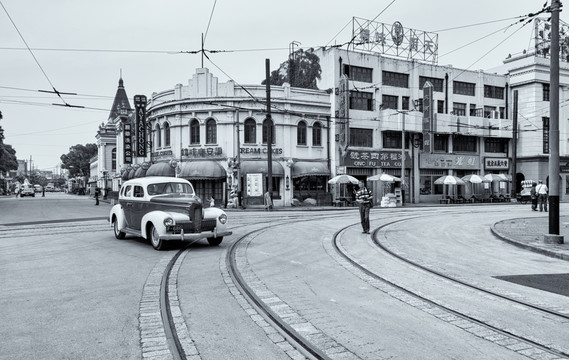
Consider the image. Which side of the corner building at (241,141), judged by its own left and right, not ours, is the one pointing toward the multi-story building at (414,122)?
left

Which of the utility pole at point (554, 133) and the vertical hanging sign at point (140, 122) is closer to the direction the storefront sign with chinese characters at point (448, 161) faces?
the utility pole

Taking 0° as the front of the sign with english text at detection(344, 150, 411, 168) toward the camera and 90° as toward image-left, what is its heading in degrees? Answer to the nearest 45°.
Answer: approximately 0°

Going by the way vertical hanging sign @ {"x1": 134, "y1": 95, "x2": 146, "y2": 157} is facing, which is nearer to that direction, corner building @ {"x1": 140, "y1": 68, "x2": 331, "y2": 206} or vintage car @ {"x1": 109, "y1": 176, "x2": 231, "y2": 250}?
the vintage car

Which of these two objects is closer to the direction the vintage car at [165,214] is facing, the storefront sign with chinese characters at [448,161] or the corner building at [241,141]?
the storefront sign with chinese characters

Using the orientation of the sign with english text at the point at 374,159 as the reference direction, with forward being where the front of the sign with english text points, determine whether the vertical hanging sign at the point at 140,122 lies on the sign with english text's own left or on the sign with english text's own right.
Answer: on the sign with english text's own right

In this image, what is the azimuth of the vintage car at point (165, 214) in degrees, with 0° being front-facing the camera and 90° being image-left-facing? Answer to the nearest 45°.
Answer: approximately 315°

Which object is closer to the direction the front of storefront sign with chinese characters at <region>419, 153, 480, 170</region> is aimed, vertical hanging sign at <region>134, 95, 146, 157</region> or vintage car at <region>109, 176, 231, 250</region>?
the vintage car

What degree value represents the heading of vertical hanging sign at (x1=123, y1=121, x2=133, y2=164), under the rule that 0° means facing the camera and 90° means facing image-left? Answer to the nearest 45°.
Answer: approximately 0°

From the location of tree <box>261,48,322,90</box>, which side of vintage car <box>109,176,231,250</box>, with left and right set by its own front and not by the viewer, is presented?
left
